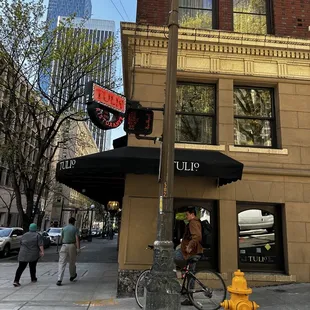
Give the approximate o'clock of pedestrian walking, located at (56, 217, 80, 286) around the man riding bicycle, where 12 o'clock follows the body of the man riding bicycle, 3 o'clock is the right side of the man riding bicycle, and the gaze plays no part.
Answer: The pedestrian walking is roughly at 1 o'clock from the man riding bicycle.

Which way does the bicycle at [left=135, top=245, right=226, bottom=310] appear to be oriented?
to the viewer's left

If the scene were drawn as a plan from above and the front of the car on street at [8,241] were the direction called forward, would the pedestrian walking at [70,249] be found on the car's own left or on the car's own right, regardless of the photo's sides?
on the car's own left

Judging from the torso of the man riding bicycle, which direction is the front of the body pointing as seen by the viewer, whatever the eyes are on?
to the viewer's left

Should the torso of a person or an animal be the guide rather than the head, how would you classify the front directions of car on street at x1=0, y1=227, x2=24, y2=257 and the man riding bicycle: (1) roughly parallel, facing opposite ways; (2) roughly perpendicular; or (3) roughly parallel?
roughly perpendicular

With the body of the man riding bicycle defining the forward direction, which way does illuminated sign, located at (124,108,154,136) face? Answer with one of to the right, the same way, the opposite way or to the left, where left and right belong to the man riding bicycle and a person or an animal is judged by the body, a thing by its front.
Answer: to the left
